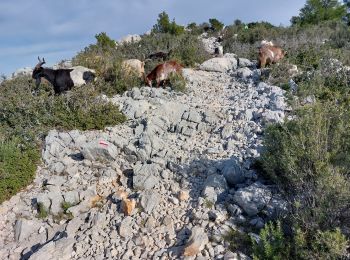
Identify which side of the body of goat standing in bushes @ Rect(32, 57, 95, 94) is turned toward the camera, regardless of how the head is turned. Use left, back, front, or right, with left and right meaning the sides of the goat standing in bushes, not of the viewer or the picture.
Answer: left

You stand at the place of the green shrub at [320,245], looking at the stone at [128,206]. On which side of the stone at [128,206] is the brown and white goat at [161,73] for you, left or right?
right

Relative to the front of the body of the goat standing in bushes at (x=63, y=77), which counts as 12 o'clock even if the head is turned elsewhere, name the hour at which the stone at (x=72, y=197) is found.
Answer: The stone is roughly at 9 o'clock from the goat standing in bushes.

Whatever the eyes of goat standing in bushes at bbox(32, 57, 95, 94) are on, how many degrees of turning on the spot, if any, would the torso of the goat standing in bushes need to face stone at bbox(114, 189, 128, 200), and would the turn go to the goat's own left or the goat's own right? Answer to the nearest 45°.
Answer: approximately 90° to the goat's own left

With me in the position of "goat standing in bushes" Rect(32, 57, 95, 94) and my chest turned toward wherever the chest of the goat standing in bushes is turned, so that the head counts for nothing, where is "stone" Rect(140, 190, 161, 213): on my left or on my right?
on my left

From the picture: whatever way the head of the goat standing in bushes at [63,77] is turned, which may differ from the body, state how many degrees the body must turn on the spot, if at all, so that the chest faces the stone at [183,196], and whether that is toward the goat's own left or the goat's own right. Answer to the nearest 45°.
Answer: approximately 90° to the goat's own left

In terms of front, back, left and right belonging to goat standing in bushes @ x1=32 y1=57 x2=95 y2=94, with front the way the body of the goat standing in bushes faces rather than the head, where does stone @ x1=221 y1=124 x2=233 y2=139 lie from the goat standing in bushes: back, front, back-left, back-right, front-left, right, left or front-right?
back-left

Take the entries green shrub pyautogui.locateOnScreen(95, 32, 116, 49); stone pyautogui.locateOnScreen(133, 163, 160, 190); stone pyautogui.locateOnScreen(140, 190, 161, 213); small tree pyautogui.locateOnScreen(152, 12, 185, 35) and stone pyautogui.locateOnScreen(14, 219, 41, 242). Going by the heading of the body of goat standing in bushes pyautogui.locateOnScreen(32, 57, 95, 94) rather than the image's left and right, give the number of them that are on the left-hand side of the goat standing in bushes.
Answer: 3

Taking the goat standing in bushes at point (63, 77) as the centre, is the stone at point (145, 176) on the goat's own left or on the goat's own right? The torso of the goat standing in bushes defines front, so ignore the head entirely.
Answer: on the goat's own left

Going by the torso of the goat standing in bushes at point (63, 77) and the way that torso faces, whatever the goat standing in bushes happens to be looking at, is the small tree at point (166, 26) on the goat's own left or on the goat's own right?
on the goat's own right

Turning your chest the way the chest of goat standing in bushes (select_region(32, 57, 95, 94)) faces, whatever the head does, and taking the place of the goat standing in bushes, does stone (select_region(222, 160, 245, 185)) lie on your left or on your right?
on your left

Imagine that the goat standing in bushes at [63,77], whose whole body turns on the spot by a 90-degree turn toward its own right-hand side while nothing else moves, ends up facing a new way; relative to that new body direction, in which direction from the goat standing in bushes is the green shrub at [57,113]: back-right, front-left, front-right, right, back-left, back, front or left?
back

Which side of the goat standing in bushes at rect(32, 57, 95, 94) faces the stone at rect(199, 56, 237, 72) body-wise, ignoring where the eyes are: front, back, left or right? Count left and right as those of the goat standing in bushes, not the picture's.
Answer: back

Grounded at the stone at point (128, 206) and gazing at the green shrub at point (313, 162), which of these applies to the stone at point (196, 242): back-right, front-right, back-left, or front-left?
front-right

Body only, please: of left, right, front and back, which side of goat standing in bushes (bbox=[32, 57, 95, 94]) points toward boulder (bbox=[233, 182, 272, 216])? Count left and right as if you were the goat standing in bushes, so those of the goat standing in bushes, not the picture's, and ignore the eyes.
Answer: left

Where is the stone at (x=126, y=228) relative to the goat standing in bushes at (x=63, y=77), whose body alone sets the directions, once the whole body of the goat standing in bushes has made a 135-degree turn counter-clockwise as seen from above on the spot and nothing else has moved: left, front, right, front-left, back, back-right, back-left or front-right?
front-right

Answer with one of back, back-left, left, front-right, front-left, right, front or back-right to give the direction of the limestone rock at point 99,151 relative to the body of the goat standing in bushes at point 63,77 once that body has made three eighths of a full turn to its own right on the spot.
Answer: back-right
